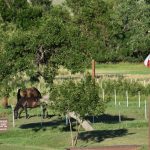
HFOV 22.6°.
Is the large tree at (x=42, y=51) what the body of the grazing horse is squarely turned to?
no

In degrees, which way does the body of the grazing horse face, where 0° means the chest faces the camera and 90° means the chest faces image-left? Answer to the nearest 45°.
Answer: approximately 90°
